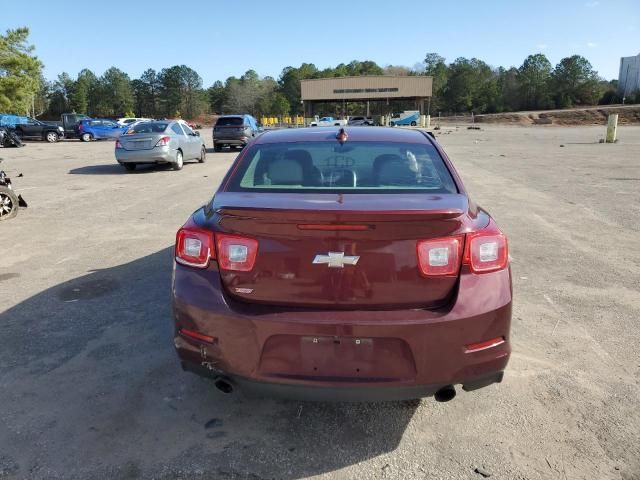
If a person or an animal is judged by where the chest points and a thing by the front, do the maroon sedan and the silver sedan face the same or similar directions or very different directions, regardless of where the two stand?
same or similar directions

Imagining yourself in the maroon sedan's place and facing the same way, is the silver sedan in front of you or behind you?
in front

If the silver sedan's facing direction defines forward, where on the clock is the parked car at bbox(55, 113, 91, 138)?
The parked car is roughly at 10 o'clock from the silver sedan.

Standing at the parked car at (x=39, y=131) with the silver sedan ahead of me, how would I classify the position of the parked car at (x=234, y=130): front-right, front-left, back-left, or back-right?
front-left

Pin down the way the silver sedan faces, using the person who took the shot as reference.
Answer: facing away from the viewer and to the right of the viewer

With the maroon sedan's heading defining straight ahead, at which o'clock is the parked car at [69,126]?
The parked car is roughly at 11 o'clock from the maroon sedan.

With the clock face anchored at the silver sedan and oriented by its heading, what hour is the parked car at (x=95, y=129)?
The parked car is roughly at 10 o'clock from the silver sedan.

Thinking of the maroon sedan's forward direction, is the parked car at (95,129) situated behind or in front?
in front

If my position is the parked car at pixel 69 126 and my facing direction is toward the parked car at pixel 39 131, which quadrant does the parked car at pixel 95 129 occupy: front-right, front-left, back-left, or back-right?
back-left

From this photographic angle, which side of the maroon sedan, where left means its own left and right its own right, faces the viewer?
back

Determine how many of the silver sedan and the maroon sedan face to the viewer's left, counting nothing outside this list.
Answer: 0

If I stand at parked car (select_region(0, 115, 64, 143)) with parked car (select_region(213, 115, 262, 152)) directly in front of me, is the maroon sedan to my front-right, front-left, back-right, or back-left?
front-right

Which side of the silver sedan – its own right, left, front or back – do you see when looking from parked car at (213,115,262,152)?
front

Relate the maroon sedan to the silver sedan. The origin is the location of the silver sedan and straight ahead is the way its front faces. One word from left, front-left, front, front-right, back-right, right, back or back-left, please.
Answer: back-right

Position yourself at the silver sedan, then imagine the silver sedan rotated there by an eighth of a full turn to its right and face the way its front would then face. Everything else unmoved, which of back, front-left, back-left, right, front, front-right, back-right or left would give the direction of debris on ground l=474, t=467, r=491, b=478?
right
